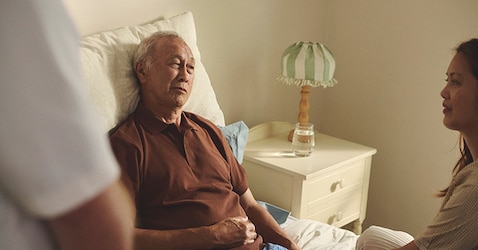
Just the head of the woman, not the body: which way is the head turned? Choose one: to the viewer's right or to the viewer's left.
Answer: to the viewer's left

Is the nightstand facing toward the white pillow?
no

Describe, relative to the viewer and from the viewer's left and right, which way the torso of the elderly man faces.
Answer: facing the viewer and to the right of the viewer

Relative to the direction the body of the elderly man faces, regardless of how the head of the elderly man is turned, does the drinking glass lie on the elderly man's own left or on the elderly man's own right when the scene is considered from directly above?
on the elderly man's own left

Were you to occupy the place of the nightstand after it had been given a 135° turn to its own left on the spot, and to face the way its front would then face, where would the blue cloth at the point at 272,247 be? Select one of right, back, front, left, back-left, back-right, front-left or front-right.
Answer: back

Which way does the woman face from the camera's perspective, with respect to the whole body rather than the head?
to the viewer's left

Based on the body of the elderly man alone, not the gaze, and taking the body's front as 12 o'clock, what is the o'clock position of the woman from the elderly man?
The woman is roughly at 11 o'clock from the elderly man.

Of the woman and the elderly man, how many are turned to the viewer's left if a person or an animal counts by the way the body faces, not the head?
1

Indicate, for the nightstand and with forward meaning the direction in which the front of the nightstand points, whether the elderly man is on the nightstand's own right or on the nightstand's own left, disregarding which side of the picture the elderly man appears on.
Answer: on the nightstand's own right

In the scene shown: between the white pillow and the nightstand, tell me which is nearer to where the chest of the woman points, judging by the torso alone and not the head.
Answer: the white pillow

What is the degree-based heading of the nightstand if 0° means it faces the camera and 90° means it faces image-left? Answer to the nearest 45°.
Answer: approximately 315°

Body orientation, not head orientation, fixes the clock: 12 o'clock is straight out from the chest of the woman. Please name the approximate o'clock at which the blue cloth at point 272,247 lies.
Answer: The blue cloth is roughly at 12 o'clock from the woman.
